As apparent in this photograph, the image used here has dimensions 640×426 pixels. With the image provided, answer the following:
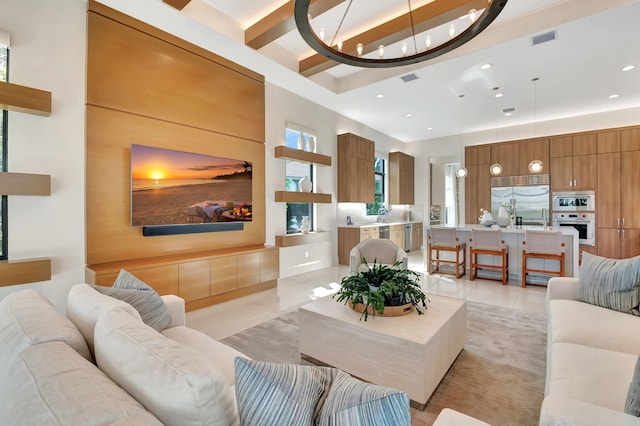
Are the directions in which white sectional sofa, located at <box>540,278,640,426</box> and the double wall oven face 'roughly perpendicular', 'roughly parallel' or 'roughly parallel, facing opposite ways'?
roughly perpendicular

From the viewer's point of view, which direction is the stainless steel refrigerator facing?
toward the camera

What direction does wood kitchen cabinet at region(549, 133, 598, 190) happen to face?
toward the camera

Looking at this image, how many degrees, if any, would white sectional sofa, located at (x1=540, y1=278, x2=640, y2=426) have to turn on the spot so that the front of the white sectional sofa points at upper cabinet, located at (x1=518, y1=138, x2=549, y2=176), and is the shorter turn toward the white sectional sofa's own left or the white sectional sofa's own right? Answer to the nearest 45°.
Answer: approximately 90° to the white sectional sofa's own right

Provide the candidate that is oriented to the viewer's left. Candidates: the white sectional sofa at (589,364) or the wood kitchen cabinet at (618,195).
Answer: the white sectional sofa

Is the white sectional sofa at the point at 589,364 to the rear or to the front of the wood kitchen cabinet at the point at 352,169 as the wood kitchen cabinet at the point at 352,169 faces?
to the front

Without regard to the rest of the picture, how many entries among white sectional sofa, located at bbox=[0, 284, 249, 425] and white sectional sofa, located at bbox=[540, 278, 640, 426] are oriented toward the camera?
0

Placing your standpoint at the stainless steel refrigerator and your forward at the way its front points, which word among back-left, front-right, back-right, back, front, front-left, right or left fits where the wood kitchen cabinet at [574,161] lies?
left

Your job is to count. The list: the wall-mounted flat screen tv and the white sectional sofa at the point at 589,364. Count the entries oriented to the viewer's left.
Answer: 1

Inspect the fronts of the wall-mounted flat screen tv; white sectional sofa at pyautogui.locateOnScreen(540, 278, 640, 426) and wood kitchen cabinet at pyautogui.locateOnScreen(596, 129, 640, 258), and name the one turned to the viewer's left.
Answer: the white sectional sofa

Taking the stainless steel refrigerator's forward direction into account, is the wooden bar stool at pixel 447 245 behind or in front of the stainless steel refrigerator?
in front

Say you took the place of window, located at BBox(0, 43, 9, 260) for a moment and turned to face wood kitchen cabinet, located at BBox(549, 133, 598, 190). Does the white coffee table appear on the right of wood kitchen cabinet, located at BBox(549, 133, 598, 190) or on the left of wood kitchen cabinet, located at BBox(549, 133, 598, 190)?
right

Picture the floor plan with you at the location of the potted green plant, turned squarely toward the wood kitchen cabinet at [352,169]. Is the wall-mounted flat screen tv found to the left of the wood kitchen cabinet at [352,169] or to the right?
left
